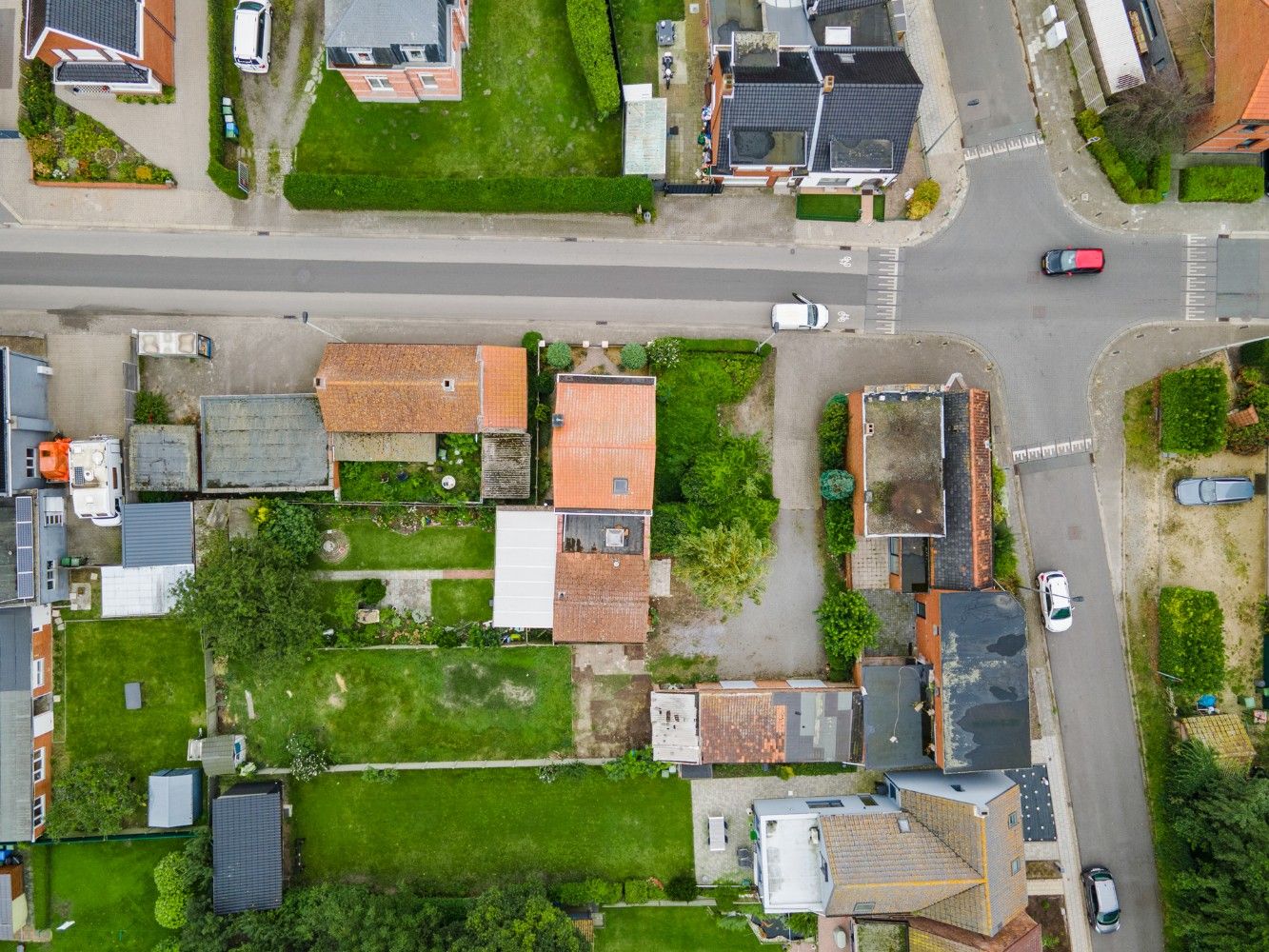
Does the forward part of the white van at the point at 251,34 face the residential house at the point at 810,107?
no

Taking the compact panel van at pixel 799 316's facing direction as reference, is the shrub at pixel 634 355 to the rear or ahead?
to the rear

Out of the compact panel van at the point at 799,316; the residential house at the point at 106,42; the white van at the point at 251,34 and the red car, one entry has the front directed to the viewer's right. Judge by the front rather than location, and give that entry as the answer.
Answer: the compact panel van

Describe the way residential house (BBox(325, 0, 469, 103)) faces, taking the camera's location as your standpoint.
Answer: facing the viewer

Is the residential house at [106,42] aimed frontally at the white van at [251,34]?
no

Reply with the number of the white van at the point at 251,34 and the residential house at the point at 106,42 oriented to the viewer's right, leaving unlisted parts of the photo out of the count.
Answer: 0

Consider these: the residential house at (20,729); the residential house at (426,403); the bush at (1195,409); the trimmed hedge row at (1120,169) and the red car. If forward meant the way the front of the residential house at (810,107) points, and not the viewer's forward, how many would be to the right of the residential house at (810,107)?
2

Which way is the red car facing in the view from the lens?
facing to the left of the viewer

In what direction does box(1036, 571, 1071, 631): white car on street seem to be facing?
toward the camera

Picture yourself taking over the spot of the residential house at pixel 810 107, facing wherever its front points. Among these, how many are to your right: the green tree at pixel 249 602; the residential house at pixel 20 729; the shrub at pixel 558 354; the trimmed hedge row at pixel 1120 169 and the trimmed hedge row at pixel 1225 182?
3

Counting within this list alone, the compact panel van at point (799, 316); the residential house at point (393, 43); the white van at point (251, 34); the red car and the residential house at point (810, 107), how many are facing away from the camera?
1

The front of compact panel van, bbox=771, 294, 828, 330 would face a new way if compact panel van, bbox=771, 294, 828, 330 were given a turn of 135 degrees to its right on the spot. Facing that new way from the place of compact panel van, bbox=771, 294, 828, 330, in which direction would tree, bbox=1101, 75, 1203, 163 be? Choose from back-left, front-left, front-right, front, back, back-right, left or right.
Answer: back-left
